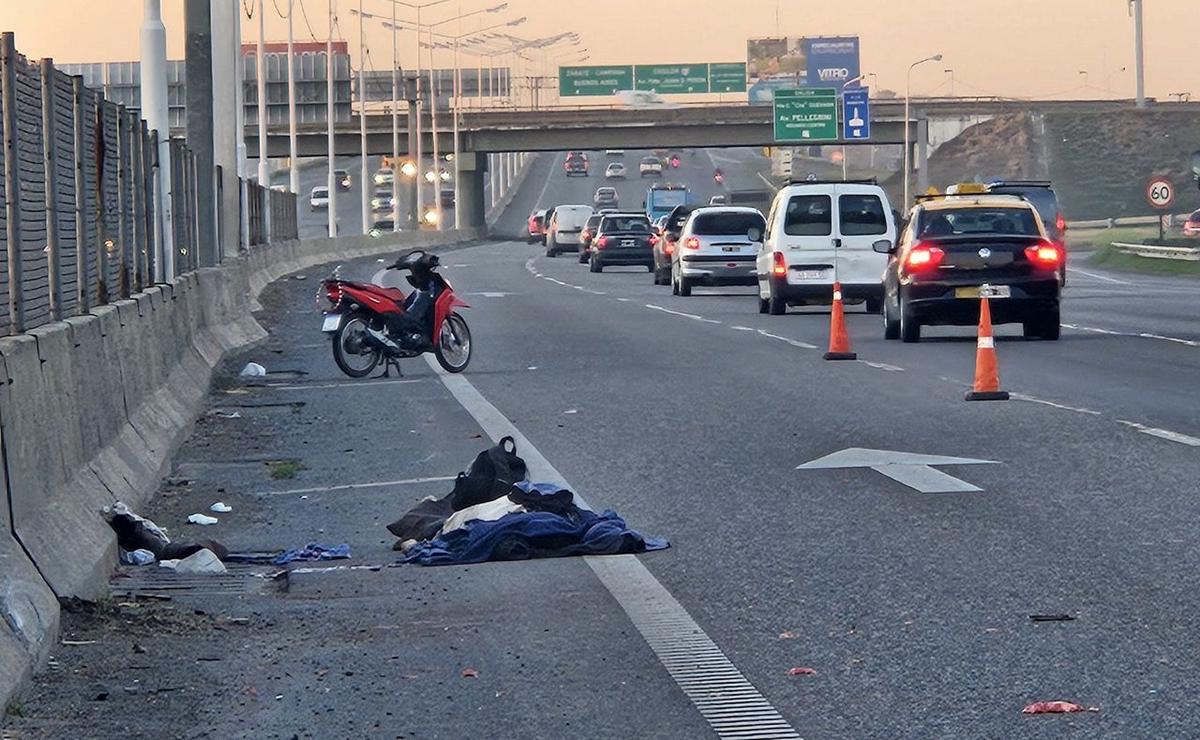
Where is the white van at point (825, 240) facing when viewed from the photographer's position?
facing away from the viewer

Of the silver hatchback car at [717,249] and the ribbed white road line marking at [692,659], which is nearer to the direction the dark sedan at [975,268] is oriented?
the silver hatchback car

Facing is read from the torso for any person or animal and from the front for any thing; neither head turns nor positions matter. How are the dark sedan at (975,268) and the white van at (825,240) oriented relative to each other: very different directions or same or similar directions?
same or similar directions

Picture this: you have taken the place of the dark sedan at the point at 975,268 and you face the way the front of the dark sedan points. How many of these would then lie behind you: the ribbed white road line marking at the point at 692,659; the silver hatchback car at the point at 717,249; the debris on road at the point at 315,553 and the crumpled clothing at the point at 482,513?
3

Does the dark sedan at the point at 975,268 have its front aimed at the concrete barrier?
no

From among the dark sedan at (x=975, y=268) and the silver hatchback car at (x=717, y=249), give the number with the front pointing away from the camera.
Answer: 2

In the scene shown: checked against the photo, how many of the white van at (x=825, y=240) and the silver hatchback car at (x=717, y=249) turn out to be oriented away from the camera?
2

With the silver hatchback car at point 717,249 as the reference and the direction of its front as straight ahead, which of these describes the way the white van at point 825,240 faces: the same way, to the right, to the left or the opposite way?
the same way

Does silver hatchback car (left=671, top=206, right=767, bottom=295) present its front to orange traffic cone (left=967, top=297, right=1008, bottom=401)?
no

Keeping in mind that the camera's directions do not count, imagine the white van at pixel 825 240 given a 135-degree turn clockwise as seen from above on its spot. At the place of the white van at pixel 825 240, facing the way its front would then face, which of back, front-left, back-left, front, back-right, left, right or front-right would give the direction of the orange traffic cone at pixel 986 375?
front-right

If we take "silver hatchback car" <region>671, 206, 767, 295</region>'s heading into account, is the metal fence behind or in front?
behind

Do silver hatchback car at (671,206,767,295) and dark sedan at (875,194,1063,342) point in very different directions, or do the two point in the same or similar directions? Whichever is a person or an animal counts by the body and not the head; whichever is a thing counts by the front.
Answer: same or similar directions

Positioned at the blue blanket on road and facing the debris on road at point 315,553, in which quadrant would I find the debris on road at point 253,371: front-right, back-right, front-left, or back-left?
front-right

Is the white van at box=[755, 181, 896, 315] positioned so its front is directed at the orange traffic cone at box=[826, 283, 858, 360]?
no

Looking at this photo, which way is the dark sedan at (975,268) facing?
away from the camera

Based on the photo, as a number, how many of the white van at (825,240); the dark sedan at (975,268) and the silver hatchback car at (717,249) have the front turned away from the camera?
3

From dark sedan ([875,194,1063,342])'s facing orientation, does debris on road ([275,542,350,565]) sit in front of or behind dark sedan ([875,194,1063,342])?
behind

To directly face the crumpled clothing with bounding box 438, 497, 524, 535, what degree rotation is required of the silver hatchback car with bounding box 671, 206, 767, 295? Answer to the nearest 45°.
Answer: approximately 180°

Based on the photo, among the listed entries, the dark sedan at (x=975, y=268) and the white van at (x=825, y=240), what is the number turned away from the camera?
2

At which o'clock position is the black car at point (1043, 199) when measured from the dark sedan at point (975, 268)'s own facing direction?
The black car is roughly at 12 o'clock from the dark sedan.

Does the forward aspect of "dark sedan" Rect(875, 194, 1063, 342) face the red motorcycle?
no

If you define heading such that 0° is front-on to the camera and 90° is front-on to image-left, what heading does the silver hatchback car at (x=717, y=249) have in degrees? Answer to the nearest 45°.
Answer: approximately 180°
